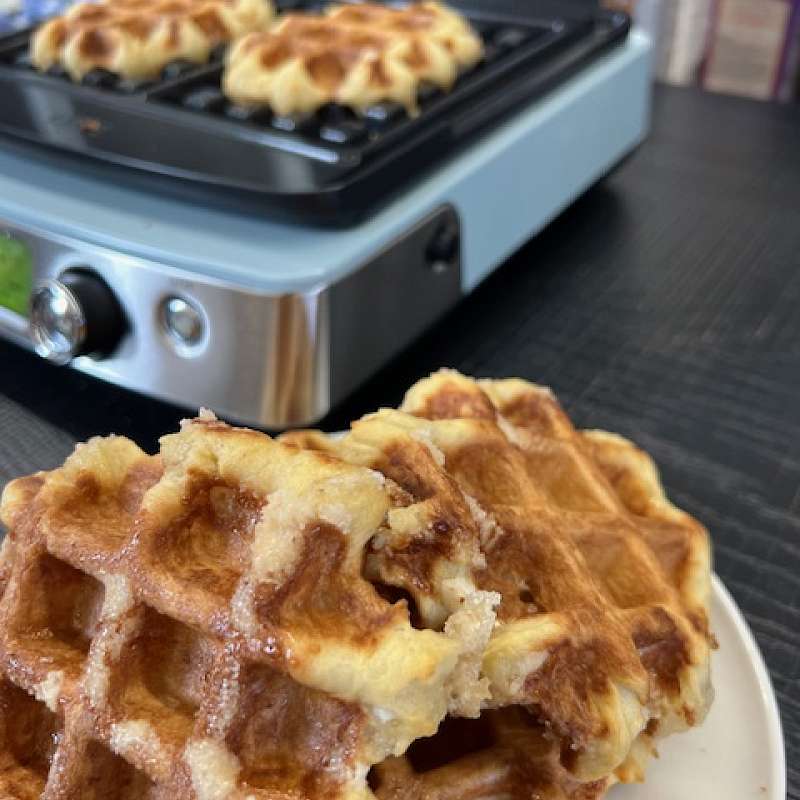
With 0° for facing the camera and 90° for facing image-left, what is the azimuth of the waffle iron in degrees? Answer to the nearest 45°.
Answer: approximately 45°
